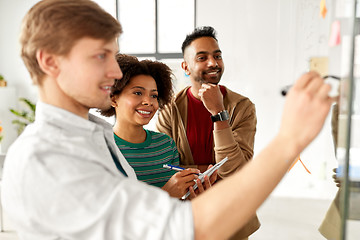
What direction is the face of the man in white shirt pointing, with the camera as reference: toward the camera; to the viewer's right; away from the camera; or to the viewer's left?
to the viewer's right

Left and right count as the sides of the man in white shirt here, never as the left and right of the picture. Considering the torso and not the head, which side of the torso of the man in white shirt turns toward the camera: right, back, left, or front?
right

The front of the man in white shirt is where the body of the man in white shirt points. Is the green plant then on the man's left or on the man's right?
on the man's left
